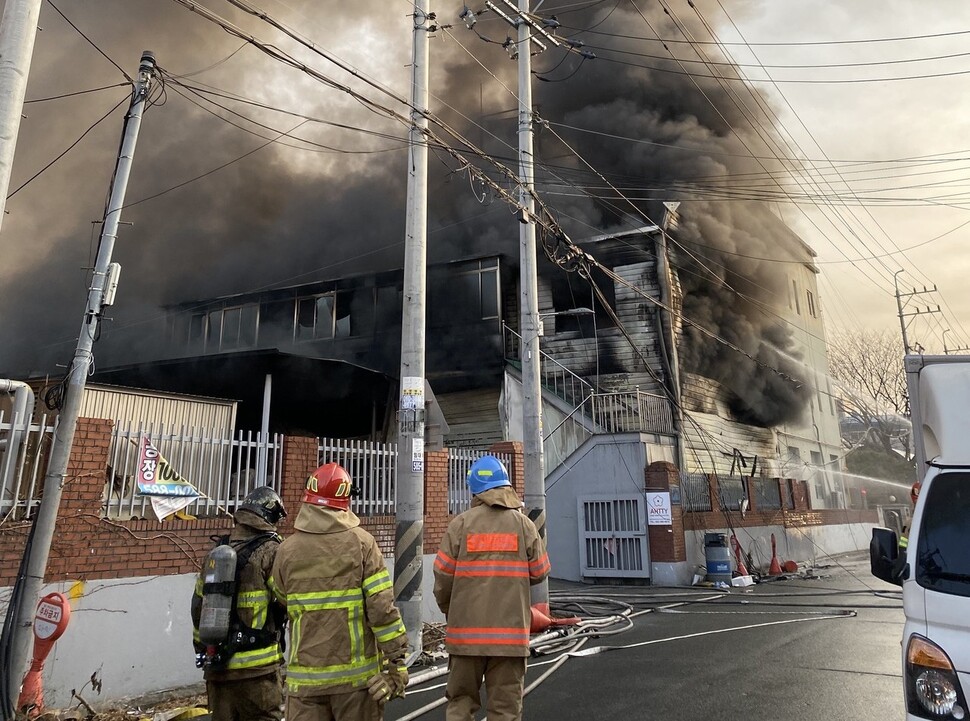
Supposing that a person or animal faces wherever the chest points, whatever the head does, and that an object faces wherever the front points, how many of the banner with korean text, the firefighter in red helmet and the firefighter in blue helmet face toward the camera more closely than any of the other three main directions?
1

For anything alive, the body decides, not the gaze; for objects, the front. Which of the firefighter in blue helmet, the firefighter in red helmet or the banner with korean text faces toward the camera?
the banner with korean text

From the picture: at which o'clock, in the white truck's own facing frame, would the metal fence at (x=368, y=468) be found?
The metal fence is roughly at 4 o'clock from the white truck.

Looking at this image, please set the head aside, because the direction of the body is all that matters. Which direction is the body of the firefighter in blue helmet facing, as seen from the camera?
away from the camera

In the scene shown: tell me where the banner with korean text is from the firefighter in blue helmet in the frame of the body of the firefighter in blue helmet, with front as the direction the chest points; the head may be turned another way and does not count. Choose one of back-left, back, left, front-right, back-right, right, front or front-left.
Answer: front-left

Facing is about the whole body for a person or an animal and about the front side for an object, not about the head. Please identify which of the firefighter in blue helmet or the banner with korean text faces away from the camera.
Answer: the firefighter in blue helmet

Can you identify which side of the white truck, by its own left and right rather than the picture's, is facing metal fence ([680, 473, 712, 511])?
back

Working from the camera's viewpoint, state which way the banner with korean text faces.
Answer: facing the viewer

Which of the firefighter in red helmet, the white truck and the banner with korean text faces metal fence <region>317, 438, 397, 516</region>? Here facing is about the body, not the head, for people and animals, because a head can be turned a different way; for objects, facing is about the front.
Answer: the firefighter in red helmet

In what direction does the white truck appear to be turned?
toward the camera

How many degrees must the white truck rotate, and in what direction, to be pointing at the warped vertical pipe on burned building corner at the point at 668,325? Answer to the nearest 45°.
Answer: approximately 180°

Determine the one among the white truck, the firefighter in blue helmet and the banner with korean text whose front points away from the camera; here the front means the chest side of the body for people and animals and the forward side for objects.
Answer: the firefighter in blue helmet

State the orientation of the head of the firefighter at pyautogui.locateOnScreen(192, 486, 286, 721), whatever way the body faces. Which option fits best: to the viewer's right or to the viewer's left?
to the viewer's right

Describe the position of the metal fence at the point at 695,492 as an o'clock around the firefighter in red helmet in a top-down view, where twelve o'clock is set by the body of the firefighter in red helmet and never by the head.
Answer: The metal fence is roughly at 1 o'clock from the firefighter in red helmet.

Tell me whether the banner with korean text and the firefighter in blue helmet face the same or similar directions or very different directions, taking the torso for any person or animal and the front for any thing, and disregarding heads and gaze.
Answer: very different directions

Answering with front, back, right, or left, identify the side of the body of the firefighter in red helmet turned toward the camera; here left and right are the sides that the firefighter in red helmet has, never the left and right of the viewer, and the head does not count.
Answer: back

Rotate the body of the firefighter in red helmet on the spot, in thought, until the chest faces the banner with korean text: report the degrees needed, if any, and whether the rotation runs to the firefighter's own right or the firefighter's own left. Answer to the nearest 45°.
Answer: approximately 45° to the firefighter's own left
